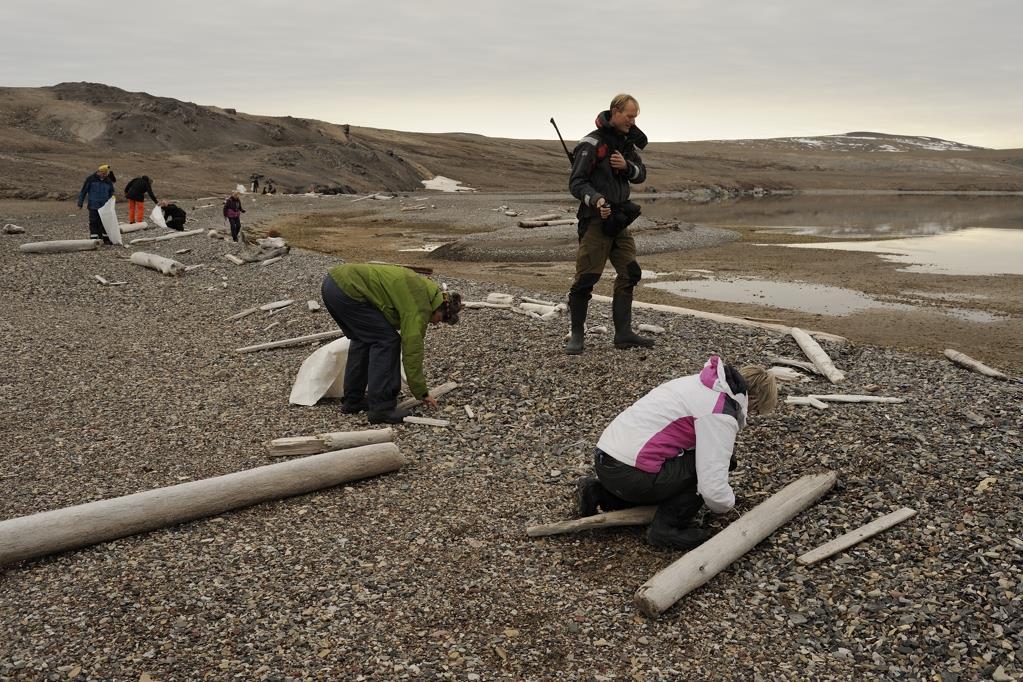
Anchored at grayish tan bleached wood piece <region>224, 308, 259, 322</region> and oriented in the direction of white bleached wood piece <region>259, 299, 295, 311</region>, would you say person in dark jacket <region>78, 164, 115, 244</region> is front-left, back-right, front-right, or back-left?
front-left

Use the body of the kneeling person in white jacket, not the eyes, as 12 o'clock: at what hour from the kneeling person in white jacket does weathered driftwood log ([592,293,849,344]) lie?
The weathered driftwood log is roughly at 9 o'clock from the kneeling person in white jacket.

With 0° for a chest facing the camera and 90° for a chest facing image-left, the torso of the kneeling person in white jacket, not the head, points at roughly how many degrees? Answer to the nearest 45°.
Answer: approximately 270°

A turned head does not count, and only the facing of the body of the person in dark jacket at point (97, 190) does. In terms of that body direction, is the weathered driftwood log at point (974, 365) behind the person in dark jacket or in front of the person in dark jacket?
in front

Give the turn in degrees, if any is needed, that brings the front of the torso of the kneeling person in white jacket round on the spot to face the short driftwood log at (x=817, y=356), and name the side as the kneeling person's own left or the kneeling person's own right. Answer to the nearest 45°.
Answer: approximately 90° to the kneeling person's own left

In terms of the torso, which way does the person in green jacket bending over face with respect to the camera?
to the viewer's right

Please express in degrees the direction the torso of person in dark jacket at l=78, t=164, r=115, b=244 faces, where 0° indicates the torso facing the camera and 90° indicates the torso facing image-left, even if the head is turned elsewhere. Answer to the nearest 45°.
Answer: approximately 315°

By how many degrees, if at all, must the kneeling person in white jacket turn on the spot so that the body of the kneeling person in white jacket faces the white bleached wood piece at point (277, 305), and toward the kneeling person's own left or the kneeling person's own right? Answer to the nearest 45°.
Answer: approximately 135° to the kneeling person's own left

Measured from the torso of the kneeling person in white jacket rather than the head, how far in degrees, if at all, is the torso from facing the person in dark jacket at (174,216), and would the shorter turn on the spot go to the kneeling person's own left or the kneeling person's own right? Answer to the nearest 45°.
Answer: approximately 135° to the kneeling person's own left
